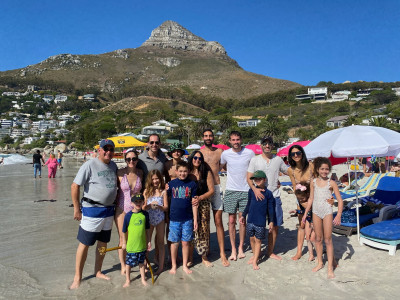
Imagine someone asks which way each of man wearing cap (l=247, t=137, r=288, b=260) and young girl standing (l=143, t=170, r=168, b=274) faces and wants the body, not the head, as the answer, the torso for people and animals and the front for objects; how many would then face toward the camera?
2

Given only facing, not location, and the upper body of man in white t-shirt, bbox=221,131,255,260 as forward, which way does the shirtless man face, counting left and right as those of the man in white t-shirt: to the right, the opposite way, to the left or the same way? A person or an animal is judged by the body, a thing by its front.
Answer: the same way

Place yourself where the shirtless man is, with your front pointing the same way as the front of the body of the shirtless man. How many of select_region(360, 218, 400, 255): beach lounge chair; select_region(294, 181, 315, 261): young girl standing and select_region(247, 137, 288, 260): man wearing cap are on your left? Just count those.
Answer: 3

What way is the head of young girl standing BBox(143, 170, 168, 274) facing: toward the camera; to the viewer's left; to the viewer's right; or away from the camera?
toward the camera

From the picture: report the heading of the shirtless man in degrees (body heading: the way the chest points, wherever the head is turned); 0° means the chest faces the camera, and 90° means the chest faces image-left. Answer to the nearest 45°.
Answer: approximately 0°

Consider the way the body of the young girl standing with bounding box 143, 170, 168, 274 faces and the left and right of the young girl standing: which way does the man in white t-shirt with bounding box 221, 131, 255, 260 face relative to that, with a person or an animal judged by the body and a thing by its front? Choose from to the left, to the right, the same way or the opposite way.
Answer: the same way

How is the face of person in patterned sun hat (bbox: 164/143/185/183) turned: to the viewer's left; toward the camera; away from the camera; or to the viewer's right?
toward the camera

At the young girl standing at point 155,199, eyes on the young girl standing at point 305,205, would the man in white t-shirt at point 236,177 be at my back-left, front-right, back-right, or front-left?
front-left

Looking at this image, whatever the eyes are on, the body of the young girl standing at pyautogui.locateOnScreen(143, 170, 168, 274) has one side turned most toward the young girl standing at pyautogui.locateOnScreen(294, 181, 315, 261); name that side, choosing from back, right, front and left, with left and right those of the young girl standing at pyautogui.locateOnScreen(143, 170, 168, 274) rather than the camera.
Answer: left

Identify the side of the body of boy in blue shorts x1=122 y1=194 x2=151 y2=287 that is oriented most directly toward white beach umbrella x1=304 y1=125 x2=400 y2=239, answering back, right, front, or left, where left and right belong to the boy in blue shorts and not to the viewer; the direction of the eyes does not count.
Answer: left

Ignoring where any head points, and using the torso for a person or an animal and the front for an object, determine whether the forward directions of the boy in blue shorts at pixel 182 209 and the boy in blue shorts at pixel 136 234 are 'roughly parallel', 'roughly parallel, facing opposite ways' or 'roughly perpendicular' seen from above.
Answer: roughly parallel

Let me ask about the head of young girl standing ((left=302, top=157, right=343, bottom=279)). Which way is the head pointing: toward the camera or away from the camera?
toward the camera

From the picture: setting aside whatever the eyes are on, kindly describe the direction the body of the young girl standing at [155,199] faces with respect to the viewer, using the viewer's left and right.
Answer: facing the viewer

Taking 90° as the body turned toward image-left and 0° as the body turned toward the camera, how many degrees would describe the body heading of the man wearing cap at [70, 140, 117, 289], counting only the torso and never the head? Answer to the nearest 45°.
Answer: approximately 315°

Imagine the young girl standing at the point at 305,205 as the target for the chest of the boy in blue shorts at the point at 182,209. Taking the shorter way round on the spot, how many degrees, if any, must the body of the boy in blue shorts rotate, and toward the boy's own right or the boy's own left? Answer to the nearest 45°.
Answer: approximately 90° to the boy's own left

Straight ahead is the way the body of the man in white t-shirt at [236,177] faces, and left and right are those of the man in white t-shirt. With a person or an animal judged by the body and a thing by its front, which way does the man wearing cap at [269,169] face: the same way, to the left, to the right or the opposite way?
the same way

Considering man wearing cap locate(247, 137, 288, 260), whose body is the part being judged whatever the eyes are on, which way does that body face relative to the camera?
toward the camera

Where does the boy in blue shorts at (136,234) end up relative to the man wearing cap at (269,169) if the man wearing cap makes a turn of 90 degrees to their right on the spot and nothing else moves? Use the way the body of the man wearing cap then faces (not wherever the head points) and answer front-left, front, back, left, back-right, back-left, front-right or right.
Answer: front-left

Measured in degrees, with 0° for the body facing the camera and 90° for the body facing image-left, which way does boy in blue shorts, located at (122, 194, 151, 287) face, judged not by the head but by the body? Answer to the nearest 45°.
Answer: approximately 0°
